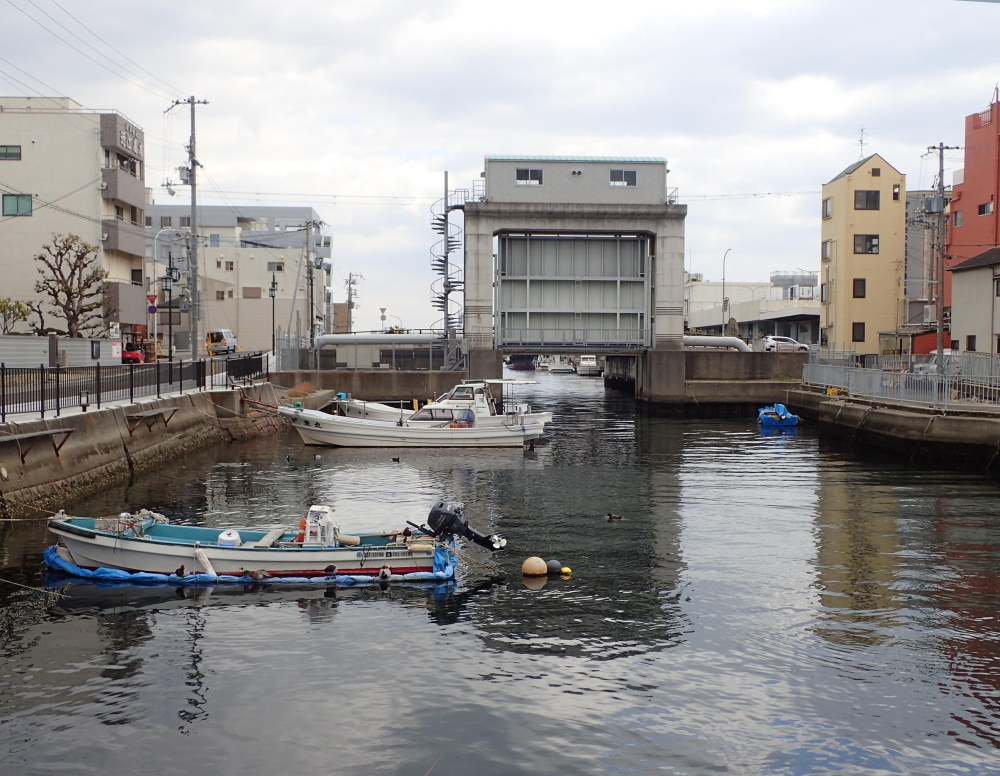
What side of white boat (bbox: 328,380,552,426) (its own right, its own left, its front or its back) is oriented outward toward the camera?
left

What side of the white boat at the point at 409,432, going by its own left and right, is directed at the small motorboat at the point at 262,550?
left

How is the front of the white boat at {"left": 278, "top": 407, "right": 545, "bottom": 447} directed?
to the viewer's left

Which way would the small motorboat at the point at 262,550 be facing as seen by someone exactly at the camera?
facing to the left of the viewer
